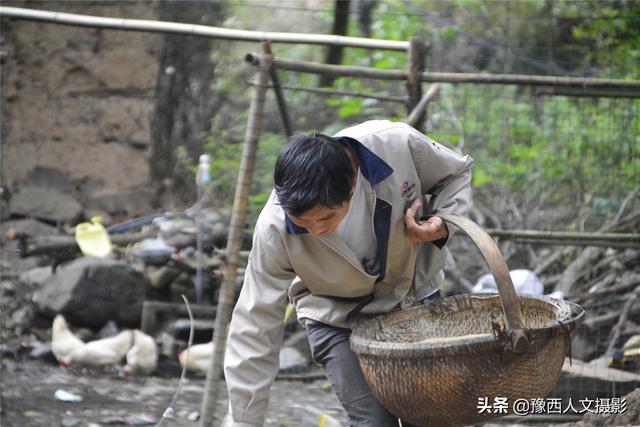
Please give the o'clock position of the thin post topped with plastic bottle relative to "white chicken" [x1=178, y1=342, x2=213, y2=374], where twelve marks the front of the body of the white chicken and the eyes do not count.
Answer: The thin post topped with plastic bottle is roughly at 3 o'clock from the white chicken.

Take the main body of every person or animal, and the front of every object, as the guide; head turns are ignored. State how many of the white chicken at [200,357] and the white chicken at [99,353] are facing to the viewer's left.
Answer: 2

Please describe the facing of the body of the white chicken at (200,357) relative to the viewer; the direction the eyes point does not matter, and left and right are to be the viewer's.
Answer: facing to the left of the viewer

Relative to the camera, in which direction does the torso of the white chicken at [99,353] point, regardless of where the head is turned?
to the viewer's left

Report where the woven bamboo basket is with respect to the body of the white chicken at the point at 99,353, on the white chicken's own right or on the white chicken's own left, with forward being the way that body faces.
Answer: on the white chicken's own left

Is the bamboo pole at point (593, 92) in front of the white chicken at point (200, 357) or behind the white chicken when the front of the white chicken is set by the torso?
behind
